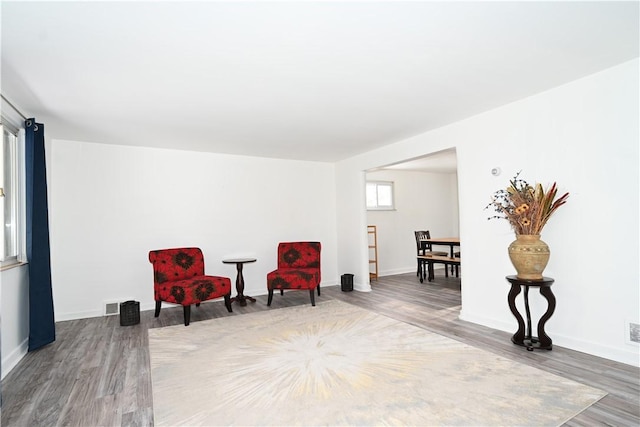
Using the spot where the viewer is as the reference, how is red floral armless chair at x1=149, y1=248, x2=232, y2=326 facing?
facing the viewer and to the right of the viewer

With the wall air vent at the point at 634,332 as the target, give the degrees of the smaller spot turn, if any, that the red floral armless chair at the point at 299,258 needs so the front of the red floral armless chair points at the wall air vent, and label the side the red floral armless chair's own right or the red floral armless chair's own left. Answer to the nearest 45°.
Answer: approximately 45° to the red floral armless chair's own left

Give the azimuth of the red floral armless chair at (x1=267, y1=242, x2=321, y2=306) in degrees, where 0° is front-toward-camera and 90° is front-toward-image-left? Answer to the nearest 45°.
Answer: approximately 0°

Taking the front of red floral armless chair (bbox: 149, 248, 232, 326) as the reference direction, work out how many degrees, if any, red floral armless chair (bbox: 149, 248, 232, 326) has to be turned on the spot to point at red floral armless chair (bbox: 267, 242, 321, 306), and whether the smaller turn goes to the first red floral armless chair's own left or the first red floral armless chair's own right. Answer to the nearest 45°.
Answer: approximately 45° to the first red floral armless chair's own left

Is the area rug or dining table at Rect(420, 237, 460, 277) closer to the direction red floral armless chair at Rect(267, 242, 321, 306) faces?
the area rug

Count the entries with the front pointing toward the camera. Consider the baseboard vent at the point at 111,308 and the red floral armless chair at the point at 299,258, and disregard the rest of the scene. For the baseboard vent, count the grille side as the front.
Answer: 2

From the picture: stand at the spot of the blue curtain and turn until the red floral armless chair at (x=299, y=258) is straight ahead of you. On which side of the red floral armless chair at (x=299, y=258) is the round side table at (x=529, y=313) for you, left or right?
right

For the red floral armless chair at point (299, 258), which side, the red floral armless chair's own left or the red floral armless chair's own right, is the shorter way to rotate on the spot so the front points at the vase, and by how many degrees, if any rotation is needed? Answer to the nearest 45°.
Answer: approximately 45° to the red floral armless chair's own left

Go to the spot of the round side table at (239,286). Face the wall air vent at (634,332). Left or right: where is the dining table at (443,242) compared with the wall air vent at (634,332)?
left

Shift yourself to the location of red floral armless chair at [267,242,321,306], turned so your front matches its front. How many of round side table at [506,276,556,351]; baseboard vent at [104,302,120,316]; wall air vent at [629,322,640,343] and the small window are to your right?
1

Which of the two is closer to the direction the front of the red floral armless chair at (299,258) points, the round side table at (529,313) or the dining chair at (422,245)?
the round side table

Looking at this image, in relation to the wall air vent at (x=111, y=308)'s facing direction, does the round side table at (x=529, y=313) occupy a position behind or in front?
in front

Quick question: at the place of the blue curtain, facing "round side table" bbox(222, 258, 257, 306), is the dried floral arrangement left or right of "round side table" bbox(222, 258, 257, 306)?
right
